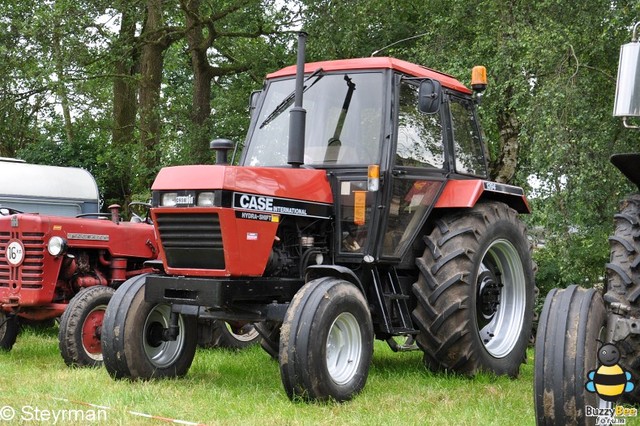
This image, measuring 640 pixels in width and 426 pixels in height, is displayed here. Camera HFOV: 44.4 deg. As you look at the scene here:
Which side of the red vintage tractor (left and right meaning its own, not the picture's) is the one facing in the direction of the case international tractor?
left

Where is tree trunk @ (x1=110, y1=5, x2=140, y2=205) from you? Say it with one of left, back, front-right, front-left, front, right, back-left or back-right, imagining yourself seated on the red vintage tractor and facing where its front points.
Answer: back-right

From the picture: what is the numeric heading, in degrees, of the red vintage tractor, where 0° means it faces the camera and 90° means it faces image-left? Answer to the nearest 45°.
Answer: approximately 45°

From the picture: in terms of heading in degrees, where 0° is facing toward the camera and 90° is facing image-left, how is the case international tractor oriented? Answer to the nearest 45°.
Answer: approximately 45°

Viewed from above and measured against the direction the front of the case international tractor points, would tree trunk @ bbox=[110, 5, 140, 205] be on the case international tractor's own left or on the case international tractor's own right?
on the case international tractor's own right

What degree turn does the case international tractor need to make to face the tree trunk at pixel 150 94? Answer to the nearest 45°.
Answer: approximately 135° to its right

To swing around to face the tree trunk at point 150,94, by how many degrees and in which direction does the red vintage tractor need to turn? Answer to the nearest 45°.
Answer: approximately 135° to its right

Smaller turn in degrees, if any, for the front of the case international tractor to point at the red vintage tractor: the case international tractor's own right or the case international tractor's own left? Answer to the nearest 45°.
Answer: approximately 90° to the case international tractor's own right
